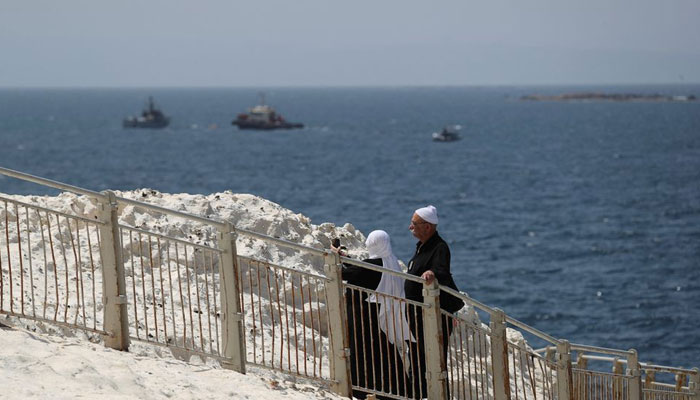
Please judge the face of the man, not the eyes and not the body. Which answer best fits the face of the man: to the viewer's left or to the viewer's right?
to the viewer's left

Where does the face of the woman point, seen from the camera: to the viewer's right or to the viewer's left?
to the viewer's left

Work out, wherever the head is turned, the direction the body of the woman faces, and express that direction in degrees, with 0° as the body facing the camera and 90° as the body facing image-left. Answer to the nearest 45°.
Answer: approximately 90°
